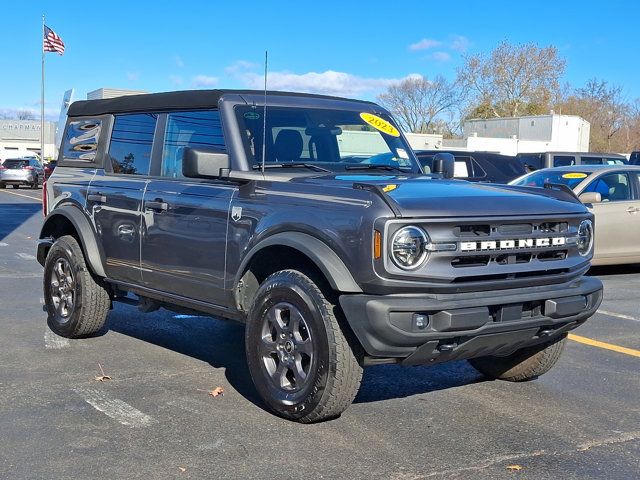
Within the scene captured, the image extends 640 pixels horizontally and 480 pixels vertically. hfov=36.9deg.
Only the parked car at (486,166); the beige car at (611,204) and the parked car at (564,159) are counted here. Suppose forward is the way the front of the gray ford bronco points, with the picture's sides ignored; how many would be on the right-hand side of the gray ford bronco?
0

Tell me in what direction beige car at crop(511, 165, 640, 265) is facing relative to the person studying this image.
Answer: facing the viewer and to the left of the viewer

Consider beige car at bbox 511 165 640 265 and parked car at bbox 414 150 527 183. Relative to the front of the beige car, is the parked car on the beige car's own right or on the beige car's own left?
on the beige car's own right

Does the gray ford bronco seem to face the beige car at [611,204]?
no

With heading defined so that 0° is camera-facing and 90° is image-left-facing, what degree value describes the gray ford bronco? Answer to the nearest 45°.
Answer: approximately 315°

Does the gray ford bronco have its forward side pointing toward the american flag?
no

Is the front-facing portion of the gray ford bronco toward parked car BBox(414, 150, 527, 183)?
no

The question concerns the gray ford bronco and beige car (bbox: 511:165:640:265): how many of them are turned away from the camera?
0

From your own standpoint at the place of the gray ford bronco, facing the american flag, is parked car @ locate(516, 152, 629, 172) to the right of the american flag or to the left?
right

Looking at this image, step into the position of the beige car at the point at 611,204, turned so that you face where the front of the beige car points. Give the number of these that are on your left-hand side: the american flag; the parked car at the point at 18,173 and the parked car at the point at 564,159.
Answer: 0

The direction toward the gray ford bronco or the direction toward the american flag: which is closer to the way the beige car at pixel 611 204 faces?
the gray ford bronco
